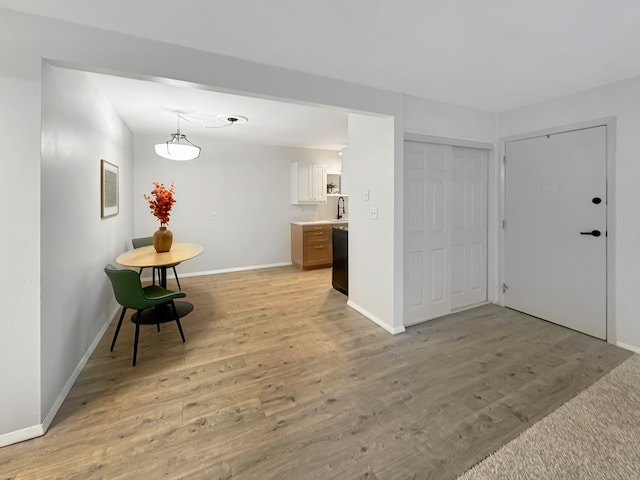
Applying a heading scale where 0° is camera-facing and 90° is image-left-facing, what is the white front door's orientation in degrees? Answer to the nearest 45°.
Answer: approximately 45°

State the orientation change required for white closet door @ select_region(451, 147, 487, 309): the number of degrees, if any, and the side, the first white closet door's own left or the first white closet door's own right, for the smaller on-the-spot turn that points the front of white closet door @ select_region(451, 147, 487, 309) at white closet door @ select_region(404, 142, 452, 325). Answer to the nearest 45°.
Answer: approximately 90° to the first white closet door's own right

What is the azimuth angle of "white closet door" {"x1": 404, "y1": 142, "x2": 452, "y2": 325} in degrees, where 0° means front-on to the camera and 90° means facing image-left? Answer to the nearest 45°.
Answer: approximately 315°

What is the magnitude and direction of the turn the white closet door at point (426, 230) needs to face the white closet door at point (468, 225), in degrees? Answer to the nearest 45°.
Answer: approximately 90° to its left

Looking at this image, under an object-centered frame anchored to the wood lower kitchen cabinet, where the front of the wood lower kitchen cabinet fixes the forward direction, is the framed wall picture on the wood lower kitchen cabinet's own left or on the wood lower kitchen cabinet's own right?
on the wood lower kitchen cabinet's own right
